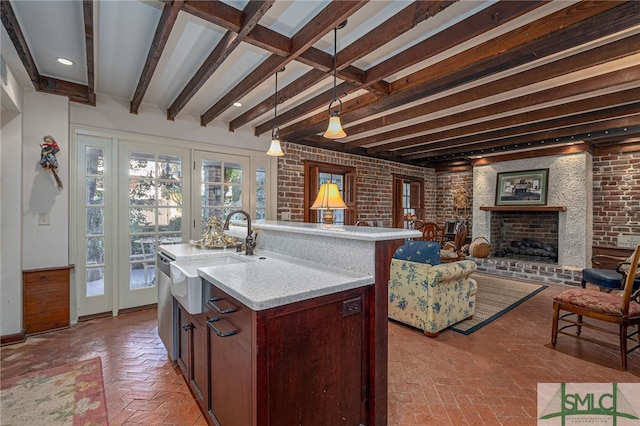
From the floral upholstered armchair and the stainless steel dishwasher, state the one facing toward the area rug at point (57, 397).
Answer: the stainless steel dishwasher

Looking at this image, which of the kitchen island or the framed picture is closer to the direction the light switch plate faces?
the kitchen island

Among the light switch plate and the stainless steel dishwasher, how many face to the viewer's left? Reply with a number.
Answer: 1

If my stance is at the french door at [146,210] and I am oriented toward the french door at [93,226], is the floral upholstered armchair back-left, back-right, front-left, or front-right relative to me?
back-left

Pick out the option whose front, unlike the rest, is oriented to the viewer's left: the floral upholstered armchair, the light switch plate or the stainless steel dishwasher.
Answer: the stainless steel dishwasher

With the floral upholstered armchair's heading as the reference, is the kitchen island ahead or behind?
behind

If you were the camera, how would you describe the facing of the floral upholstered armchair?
facing away from the viewer and to the right of the viewer

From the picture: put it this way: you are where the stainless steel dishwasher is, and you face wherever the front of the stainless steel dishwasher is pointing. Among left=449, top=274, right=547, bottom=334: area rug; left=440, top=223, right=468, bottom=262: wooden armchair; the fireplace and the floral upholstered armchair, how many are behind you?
4

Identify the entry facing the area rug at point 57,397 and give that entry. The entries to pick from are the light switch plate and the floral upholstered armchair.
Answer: the light switch plate

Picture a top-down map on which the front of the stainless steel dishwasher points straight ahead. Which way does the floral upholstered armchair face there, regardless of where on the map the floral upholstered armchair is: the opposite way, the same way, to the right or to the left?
the opposite way

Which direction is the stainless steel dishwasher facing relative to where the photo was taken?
to the viewer's left

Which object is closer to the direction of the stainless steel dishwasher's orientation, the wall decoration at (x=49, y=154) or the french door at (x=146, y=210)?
the wall decoration

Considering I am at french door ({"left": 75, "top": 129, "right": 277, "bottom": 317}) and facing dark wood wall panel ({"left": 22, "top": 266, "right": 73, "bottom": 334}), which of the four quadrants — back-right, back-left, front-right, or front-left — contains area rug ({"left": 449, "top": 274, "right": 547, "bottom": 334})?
back-left
